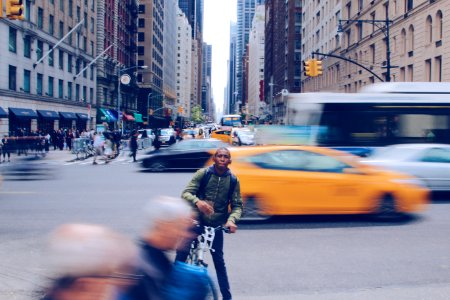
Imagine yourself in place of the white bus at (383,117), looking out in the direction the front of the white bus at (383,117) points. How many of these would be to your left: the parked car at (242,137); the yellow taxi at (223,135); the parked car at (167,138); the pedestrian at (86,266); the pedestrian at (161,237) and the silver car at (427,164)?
3

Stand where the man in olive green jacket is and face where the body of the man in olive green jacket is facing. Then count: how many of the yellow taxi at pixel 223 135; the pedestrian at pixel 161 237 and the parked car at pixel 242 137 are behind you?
2

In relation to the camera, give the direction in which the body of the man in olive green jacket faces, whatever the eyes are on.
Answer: toward the camera

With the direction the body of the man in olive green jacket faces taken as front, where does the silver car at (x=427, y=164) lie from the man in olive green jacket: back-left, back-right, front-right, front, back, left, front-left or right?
back-left

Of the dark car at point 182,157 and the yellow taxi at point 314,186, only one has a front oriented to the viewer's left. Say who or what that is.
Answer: the dark car

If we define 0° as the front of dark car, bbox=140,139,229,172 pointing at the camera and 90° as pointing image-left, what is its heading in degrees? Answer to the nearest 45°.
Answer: approximately 90°

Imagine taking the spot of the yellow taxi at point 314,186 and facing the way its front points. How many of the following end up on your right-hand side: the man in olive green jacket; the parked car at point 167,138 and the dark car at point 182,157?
1

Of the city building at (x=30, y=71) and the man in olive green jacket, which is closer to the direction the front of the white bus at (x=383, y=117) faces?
the city building

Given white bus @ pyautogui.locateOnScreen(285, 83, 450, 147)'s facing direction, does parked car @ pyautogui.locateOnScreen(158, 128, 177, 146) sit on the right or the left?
on its right
